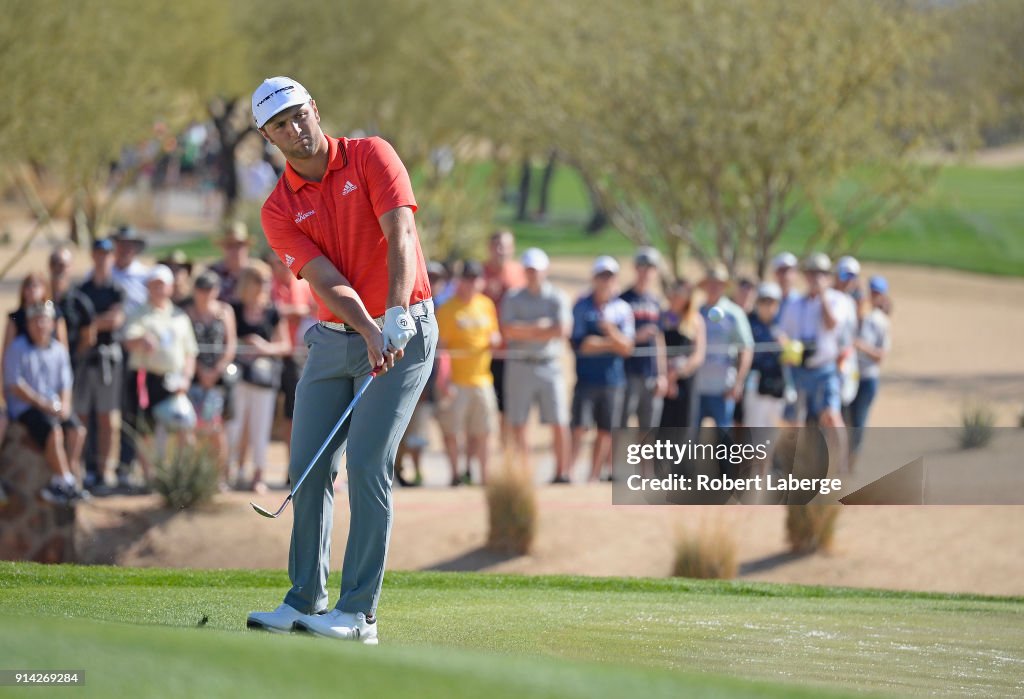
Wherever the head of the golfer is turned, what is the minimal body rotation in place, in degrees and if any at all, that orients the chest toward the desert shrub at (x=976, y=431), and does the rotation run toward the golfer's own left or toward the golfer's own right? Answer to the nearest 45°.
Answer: approximately 180°

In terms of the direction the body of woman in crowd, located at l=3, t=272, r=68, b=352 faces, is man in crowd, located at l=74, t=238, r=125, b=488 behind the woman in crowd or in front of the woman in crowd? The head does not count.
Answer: behind

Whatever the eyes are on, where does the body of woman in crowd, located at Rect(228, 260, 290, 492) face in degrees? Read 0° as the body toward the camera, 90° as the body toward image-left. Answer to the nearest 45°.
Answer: approximately 0°

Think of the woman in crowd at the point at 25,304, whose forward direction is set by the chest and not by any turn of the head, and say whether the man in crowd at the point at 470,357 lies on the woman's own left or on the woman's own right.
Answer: on the woman's own left

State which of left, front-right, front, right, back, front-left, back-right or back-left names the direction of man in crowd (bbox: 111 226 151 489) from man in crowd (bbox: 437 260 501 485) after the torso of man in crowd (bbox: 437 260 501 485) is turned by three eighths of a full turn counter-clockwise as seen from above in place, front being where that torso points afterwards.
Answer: back-left

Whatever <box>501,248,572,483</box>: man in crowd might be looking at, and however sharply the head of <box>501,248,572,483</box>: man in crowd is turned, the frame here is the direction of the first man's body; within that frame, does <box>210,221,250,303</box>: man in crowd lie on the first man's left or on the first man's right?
on the first man's right

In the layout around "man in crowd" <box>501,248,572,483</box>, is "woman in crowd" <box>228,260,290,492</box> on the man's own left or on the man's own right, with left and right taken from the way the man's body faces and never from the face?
on the man's own right

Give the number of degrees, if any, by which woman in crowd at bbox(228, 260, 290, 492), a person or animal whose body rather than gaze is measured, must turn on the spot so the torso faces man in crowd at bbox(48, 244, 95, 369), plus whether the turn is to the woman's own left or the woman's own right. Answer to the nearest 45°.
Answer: approximately 90° to the woman's own right
